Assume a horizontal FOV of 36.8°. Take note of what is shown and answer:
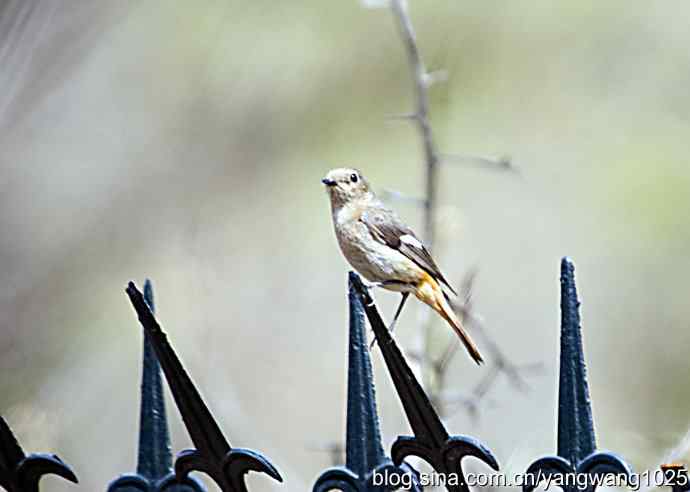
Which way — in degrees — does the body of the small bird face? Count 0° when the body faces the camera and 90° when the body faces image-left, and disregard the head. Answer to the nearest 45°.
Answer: approximately 90°
